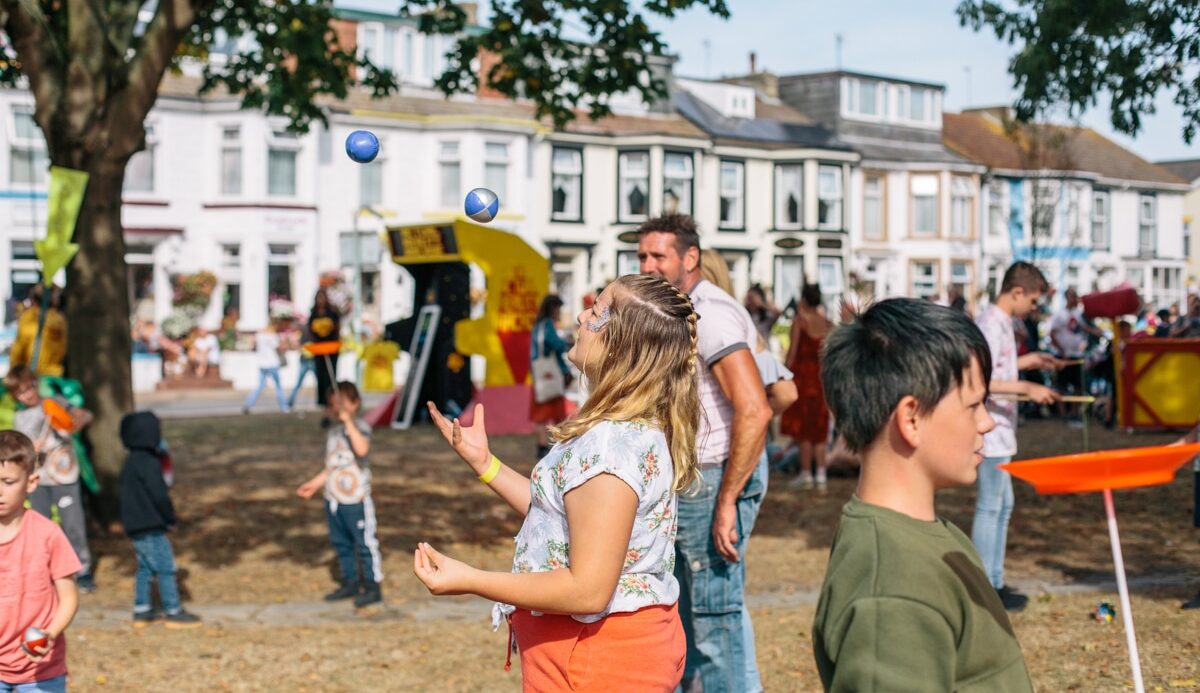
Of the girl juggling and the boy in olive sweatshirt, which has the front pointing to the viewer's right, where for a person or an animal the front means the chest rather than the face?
the boy in olive sweatshirt

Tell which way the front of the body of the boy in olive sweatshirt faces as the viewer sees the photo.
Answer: to the viewer's right

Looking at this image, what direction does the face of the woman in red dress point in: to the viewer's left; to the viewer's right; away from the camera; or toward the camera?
away from the camera

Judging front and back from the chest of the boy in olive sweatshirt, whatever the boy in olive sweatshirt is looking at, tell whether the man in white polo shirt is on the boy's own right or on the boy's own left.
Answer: on the boy's own left

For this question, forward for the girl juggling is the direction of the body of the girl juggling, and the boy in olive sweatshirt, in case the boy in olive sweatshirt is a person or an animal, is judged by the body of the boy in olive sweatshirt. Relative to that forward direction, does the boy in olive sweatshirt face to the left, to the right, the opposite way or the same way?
the opposite way

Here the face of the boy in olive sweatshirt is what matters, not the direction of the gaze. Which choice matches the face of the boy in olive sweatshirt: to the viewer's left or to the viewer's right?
to the viewer's right

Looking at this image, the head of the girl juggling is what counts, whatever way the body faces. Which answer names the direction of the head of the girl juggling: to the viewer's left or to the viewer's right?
to the viewer's left

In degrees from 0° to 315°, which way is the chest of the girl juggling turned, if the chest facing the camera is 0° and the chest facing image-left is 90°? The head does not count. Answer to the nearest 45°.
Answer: approximately 90°
